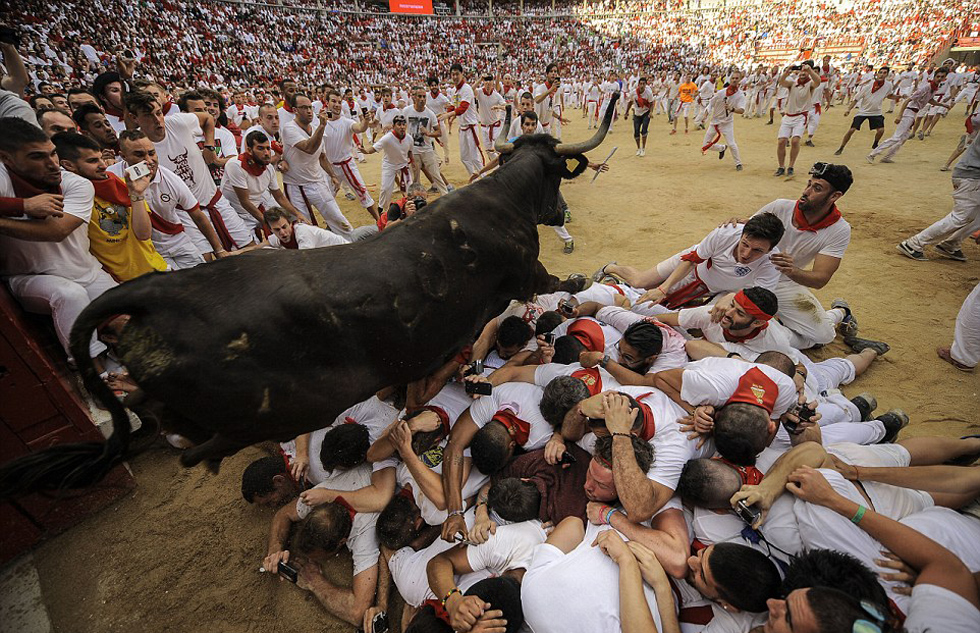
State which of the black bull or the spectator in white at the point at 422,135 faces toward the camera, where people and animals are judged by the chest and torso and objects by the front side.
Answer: the spectator in white

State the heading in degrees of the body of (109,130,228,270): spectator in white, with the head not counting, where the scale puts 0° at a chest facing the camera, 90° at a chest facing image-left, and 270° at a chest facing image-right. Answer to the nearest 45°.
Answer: approximately 315°

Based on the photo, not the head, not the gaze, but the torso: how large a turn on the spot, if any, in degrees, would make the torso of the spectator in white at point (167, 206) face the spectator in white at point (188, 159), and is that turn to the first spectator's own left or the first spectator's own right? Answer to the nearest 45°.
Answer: approximately 135° to the first spectator's own left

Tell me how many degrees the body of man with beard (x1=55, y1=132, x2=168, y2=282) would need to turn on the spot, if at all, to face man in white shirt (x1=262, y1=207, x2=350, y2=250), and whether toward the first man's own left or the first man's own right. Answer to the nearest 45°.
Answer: approximately 45° to the first man's own left

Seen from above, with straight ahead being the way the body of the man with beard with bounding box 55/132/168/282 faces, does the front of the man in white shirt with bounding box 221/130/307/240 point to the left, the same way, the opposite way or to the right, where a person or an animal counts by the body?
the same way

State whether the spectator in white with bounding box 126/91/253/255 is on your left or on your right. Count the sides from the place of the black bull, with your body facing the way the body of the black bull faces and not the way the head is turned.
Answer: on your left

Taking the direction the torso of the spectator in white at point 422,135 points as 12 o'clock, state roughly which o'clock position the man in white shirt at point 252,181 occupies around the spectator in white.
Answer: The man in white shirt is roughly at 1 o'clock from the spectator in white.

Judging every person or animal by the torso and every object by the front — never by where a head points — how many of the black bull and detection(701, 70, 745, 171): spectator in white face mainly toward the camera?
1

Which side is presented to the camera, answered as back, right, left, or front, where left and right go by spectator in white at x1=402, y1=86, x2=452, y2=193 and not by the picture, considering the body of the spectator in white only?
front

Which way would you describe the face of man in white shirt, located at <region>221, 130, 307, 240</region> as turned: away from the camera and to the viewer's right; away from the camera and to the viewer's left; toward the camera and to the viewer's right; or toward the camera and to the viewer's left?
toward the camera and to the viewer's right

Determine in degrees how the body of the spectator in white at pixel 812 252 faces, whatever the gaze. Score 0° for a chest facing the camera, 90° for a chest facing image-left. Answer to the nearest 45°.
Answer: approximately 45°

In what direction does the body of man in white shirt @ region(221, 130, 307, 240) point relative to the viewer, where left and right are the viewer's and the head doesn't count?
facing the viewer and to the right of the viewer

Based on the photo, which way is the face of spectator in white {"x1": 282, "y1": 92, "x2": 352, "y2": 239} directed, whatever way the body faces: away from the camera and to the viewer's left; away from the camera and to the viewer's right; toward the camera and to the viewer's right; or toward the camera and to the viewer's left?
toward the camera and to the viewer's right

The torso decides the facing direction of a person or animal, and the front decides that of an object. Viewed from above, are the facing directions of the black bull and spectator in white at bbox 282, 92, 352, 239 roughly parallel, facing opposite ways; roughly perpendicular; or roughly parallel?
roughly perpendicular
